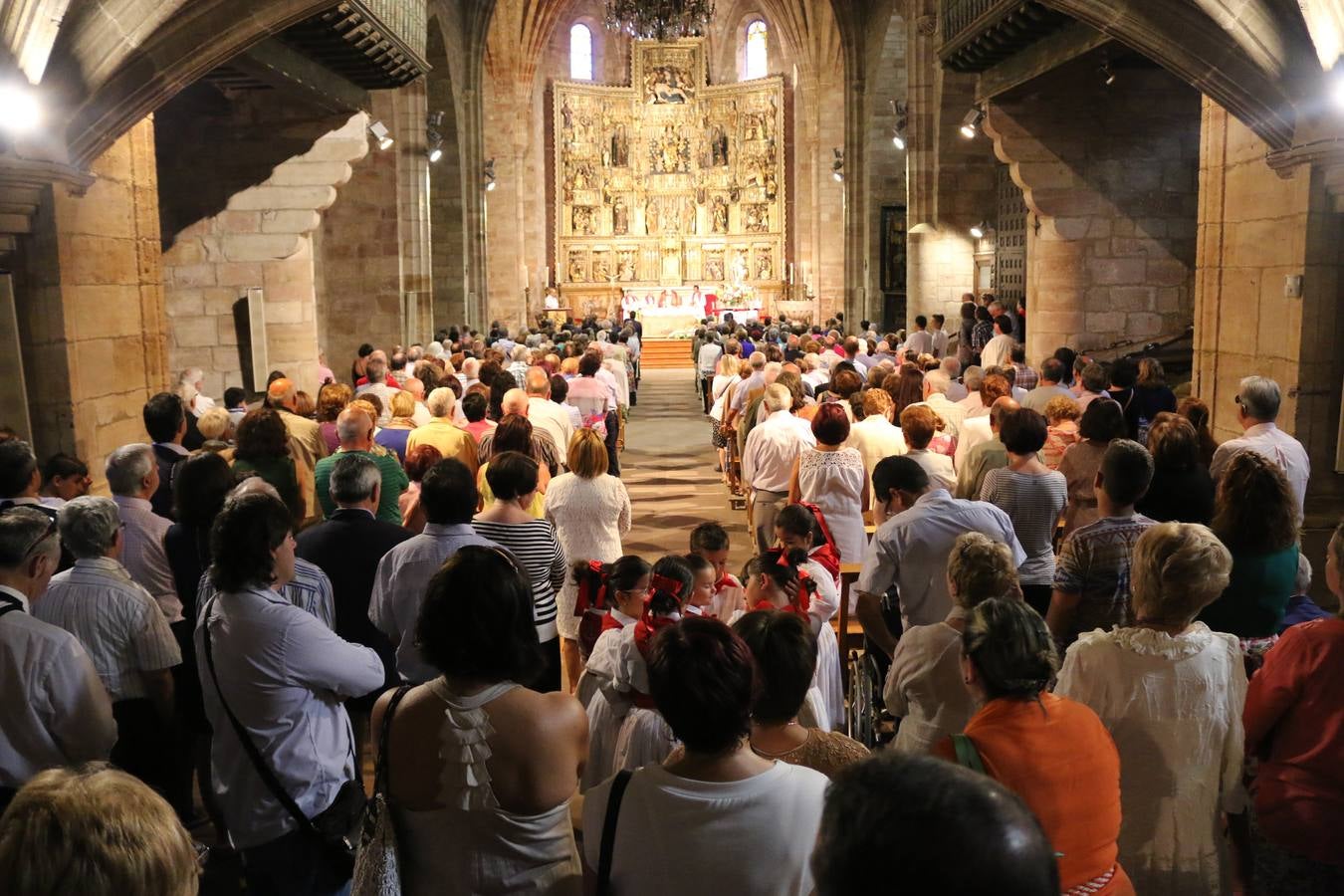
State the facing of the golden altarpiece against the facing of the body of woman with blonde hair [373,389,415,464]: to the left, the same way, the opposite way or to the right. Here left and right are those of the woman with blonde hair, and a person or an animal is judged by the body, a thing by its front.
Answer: the opposite way

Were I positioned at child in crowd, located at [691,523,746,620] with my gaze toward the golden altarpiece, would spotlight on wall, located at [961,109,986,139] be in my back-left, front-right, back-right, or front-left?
front-right

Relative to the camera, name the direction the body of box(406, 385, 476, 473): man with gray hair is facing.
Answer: away from the camera

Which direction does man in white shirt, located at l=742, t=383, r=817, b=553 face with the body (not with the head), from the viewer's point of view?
away from the camera

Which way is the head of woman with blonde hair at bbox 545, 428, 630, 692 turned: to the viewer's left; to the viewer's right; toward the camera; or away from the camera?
away from the camera

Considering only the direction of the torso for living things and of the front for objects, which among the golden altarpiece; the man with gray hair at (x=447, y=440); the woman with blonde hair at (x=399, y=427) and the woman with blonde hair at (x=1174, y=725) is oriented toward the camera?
the golden altarpiece

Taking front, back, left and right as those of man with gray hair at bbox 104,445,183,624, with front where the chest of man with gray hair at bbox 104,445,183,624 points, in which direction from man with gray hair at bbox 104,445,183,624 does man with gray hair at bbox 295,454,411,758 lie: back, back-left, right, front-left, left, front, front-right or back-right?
right

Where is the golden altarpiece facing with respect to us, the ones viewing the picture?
facing the viewer

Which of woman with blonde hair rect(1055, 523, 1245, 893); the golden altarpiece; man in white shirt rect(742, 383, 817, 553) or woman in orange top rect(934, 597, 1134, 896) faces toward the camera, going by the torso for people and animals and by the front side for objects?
the golden altarpiece

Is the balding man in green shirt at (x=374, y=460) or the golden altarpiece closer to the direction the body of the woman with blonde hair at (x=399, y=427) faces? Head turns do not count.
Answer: the golden altarpiece

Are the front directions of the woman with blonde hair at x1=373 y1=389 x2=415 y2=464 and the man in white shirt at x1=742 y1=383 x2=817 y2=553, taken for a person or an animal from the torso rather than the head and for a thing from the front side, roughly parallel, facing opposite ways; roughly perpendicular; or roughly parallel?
roughly parallel

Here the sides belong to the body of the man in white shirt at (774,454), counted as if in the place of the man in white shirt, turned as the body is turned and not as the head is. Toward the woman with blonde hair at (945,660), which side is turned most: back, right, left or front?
back

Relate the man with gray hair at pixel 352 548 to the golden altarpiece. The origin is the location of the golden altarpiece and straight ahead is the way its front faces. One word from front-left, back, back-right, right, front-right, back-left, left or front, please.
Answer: front

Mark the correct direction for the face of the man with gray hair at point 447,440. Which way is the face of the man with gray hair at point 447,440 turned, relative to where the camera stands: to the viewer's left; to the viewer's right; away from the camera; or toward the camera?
away from the camera

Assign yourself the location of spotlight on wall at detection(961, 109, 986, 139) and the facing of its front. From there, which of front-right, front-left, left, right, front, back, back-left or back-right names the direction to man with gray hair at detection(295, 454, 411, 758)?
front-left

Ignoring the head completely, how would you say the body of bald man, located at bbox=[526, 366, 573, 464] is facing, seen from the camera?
away from the camera

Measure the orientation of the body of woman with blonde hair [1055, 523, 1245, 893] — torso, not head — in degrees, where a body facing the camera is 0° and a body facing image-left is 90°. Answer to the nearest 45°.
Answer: approximately 180°

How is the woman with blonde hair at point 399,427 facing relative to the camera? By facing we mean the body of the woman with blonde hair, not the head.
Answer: away from the camera

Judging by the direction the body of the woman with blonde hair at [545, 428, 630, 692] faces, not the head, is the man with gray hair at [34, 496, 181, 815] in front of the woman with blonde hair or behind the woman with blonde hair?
behind

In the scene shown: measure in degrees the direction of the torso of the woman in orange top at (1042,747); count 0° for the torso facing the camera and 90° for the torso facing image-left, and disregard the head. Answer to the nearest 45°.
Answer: approximately 135°

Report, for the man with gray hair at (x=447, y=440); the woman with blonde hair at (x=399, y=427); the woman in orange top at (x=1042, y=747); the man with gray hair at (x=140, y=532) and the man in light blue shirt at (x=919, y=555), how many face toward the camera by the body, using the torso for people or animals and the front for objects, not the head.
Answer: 0
